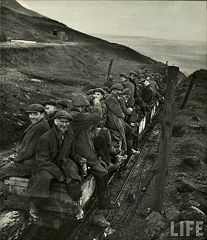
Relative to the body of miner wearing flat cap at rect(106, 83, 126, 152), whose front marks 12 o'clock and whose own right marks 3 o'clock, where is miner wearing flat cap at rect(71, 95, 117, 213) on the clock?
miner wearing flat cap at rect(71, 95, 117, 213) is roughly at 2 o'clock from miner wearing flat cap at rect(106, 83, 126, 152).

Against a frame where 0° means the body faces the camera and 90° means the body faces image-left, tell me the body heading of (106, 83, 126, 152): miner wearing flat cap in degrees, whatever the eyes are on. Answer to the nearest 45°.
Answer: approximately 315°

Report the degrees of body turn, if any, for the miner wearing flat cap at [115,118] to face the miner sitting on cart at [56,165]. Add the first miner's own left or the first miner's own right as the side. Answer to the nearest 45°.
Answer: approximately 45° to the first miner's own right

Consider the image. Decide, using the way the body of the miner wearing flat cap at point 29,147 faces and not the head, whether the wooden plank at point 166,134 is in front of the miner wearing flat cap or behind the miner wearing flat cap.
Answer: behind

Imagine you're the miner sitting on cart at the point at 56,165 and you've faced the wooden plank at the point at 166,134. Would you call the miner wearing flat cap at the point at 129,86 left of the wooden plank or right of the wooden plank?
left
